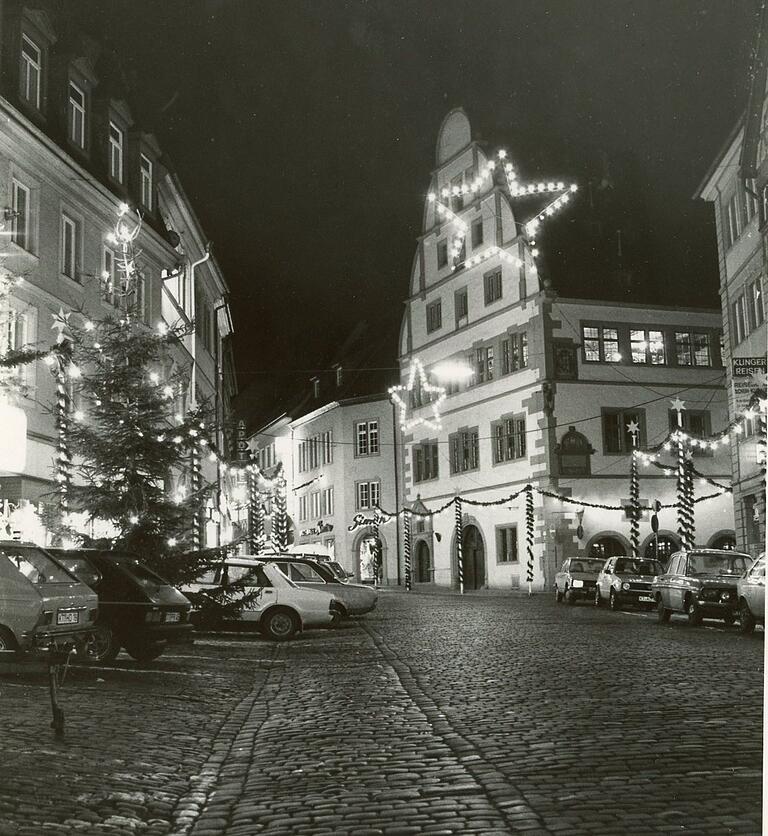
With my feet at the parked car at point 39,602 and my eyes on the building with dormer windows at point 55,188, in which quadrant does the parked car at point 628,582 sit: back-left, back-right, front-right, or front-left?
front-right

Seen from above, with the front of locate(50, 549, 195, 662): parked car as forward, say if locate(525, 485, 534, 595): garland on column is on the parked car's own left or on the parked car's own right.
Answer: on the parked car's own right

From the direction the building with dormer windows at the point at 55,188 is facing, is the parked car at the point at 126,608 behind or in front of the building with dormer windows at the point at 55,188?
in front

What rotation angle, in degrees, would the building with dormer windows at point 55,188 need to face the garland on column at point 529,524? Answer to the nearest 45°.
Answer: approximately 90° to its left

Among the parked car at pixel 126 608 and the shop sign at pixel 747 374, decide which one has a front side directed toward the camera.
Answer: the shop sign

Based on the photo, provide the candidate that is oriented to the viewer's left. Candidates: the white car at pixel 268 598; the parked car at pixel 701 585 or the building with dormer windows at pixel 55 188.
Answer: the white car

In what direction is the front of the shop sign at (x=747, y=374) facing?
toward the camera

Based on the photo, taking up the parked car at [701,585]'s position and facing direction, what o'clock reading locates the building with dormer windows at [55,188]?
The building with dormer windows is roughly at 4 o'clock from the parked car.

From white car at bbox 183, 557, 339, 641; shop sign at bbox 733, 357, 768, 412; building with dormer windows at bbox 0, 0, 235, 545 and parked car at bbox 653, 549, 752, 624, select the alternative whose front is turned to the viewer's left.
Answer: the white car

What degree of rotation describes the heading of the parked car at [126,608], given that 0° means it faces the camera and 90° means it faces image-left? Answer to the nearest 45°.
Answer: approximately 135°

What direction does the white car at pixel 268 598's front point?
to the viewer's left

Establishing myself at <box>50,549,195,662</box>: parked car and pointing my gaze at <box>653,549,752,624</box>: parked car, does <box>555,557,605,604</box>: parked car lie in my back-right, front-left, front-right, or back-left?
front-left

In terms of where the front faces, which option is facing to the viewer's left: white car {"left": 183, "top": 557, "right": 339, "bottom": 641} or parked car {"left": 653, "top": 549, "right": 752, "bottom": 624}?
the white car

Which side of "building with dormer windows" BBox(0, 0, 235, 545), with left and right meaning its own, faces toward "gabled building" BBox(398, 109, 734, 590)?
left

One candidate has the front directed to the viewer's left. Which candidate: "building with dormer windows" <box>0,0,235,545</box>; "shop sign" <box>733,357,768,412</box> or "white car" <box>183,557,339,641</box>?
the white car

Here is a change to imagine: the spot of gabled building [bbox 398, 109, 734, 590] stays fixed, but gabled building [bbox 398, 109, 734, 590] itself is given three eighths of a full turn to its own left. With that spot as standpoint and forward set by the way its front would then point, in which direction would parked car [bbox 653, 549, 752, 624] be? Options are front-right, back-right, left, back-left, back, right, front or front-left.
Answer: right

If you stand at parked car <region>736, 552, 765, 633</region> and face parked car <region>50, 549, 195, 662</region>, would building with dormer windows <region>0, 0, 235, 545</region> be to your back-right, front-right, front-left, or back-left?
front-right
